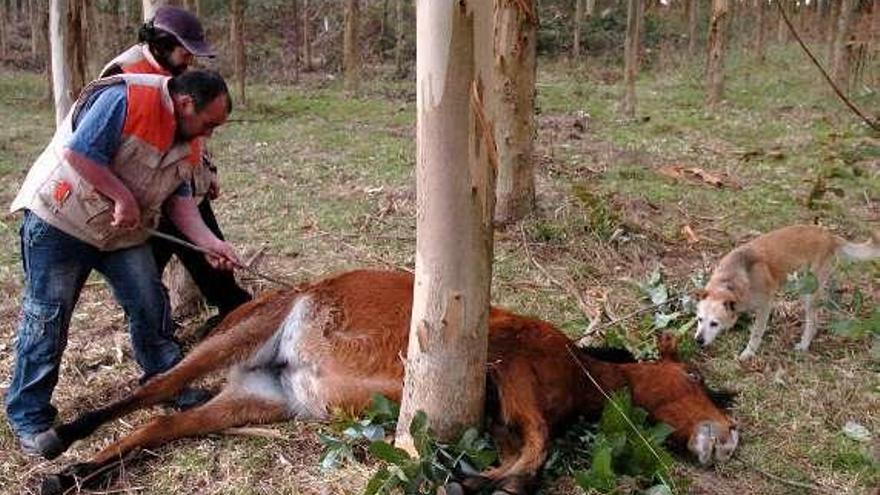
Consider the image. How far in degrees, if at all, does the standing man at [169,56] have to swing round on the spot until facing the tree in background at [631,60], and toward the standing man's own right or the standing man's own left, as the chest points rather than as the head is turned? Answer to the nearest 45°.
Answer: approximately 45° to the standing man's own left

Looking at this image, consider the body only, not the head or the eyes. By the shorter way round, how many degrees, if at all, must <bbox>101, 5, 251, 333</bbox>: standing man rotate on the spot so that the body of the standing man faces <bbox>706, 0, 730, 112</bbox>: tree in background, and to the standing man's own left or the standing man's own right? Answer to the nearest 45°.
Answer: approximately 45° to the standing man's own left

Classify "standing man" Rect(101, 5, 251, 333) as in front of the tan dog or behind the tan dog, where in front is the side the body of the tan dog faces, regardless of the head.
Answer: in front

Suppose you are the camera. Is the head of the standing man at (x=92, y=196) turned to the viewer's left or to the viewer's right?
to the viewer's right

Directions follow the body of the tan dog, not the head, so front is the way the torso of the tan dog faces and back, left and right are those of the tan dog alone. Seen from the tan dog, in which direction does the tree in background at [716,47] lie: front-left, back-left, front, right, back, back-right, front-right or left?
back-right

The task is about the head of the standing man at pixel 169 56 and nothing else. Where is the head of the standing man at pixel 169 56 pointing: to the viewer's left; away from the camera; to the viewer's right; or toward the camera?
to the viewer's right

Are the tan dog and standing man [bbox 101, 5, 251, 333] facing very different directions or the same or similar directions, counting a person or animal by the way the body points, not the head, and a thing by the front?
very different directions

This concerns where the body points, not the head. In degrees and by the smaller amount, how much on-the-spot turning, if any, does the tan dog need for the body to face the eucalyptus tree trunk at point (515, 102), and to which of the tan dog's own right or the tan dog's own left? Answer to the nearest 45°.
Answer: approximately 90° to the tan dog's own right

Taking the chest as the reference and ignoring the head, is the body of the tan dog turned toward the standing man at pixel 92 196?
yes

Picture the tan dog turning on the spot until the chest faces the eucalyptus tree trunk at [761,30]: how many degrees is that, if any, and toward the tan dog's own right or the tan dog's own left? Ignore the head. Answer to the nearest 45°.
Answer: approximately 135° to the tan dog's own right

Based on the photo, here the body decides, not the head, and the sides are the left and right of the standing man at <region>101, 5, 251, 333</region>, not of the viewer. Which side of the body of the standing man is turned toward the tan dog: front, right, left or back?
front

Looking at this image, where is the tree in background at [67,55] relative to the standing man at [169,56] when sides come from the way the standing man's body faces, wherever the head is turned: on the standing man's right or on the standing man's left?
on the standing man's left

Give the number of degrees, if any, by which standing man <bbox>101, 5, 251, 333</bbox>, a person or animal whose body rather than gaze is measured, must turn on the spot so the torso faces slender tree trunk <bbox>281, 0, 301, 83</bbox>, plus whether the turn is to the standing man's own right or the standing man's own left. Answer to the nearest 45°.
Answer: approximately 90° to the standing man's own left

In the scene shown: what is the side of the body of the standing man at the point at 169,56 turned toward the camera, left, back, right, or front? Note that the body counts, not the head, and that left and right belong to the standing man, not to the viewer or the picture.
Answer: right

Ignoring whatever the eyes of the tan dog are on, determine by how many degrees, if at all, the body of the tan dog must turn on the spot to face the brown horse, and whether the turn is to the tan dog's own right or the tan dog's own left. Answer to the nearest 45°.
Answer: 0° — it already faces it

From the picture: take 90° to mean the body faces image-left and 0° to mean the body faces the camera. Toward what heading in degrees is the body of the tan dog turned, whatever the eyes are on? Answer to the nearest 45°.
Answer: approximately 45°
